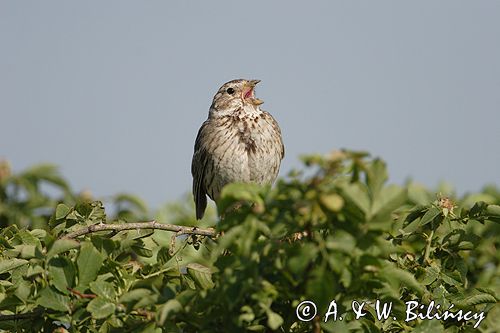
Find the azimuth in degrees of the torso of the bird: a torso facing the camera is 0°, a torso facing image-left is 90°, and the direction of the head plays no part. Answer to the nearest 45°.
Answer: approximately 315°
